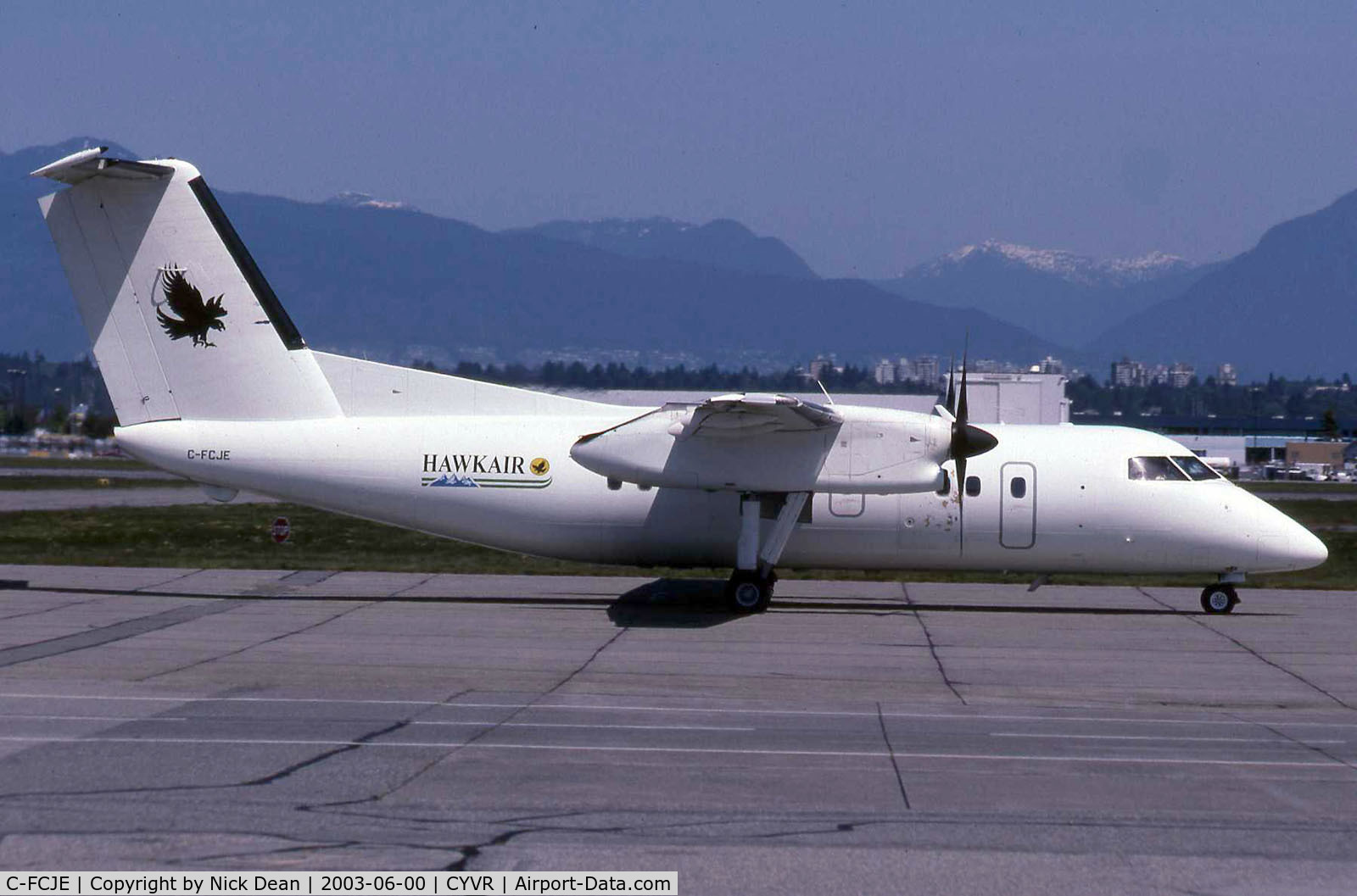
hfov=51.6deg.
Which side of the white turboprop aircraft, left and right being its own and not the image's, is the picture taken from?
right

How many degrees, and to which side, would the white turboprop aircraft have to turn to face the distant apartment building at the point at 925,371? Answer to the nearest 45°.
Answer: approximately 90° to its left
